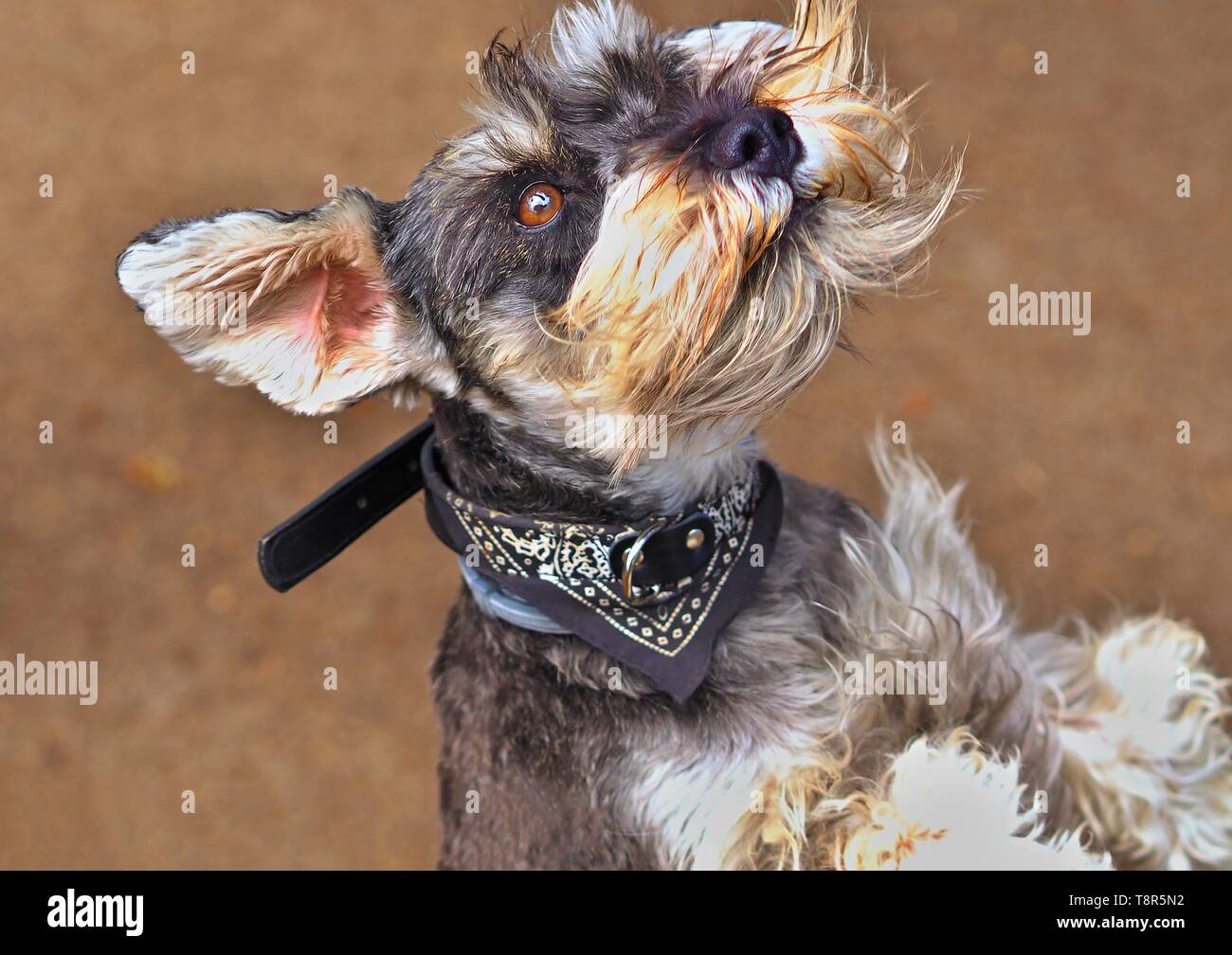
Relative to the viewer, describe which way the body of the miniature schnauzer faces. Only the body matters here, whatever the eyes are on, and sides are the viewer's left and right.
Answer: facing the viewer and to the right of the viewer
